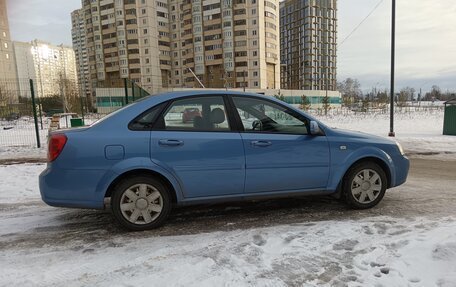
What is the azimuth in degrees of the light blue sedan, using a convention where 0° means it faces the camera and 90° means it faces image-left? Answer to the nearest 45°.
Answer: approximately 270°
